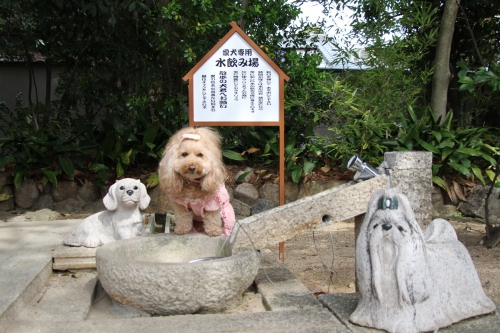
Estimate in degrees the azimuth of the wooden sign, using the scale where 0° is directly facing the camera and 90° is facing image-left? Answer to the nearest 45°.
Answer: approximately 0°

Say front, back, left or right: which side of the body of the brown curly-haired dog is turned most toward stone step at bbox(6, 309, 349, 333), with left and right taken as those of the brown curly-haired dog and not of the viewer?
front

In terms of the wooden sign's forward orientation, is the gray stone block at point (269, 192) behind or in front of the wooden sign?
behind

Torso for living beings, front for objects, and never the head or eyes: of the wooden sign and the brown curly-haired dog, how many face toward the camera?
2

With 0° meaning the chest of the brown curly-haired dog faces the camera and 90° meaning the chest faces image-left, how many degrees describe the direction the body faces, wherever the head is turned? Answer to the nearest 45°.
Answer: approximately 0°

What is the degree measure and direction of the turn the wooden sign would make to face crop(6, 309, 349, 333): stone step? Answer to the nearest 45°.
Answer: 0° — it already faces it

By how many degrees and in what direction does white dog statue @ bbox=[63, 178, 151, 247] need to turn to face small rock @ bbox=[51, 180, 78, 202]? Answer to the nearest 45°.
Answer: approximately 135° to its left

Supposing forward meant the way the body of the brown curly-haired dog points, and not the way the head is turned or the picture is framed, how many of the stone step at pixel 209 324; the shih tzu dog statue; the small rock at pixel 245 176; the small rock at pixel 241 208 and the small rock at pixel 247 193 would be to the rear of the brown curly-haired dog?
3

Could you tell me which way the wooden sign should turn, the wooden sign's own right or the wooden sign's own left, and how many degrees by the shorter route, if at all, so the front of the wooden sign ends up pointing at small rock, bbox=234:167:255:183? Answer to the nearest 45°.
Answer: approximately 180°

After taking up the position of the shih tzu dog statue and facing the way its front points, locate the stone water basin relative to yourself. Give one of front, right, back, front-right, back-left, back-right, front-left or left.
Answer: front-right

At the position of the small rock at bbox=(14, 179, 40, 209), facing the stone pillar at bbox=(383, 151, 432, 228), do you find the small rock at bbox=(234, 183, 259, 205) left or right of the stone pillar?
left

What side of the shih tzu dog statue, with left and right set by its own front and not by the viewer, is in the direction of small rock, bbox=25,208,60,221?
right
